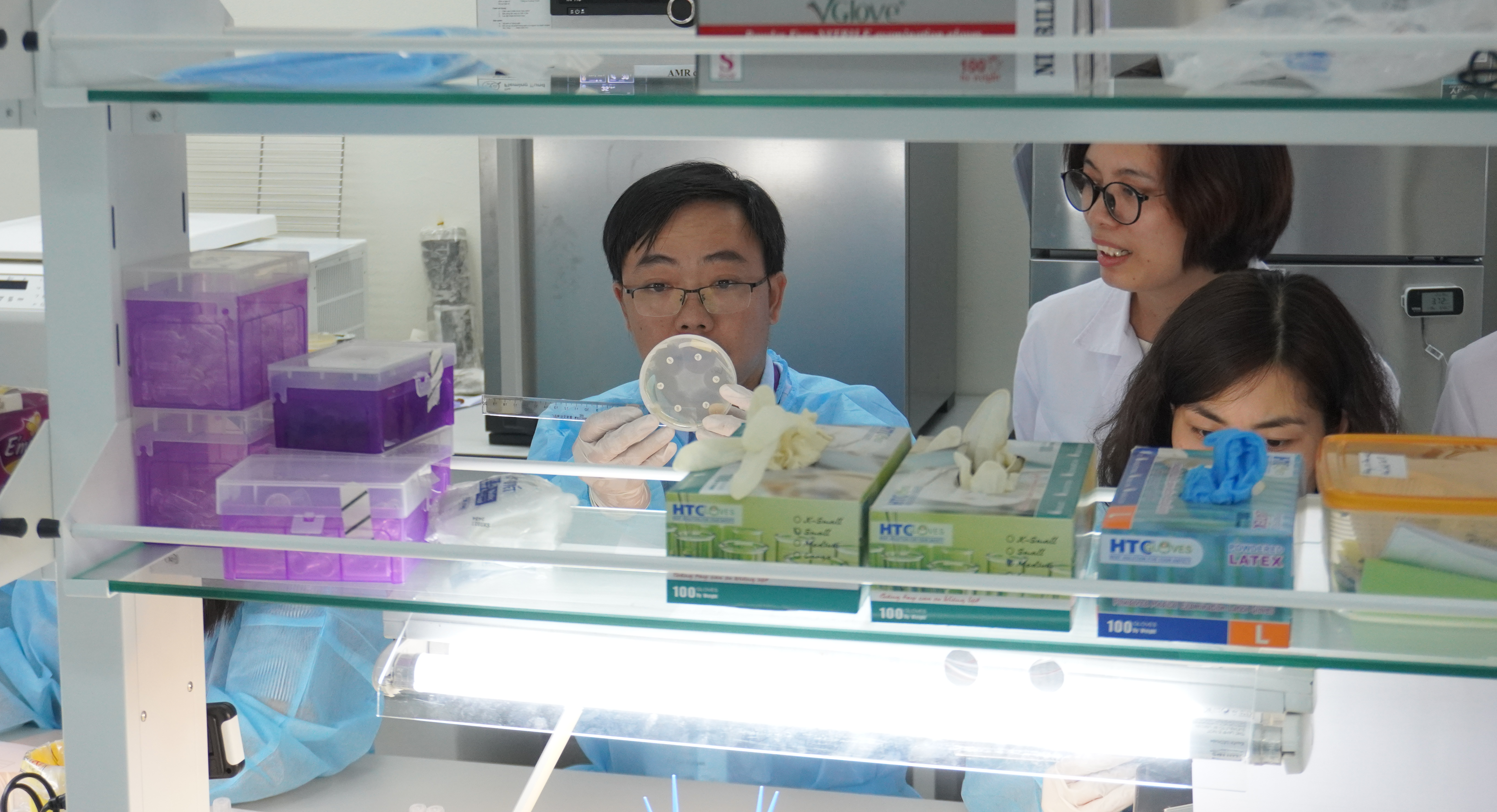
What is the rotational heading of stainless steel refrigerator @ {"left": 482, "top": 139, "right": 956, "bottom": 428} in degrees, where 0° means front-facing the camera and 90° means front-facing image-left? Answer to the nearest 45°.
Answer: approximately 0°

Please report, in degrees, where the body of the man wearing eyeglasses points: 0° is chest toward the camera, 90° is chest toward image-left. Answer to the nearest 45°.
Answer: approximately 0°

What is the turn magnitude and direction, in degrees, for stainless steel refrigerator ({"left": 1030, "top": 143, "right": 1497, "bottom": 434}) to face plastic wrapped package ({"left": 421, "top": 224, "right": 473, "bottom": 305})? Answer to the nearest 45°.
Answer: approximately 90° to its right

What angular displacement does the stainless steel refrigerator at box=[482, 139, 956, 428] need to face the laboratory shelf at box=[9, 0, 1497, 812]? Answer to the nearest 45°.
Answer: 0° — it already faces it

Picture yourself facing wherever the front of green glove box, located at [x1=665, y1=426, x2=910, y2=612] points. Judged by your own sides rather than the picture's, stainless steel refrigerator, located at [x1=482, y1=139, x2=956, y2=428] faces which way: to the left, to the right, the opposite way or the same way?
the same way

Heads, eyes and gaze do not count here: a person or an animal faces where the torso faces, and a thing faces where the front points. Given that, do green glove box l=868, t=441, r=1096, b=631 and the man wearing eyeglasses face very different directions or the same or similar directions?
same or similar directions

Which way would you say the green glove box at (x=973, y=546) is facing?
toward the camera

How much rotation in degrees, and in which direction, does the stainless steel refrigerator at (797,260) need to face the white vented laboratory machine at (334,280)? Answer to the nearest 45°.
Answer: approximately 90° to its right

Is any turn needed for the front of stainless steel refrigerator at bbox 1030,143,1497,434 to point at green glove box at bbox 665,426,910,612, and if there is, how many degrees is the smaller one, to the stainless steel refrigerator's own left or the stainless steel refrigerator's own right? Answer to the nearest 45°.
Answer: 0° — it already faces it

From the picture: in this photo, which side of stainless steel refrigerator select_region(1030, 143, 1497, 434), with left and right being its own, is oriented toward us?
front

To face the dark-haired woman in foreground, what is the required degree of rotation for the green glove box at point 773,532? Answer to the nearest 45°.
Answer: approximately 135° to its left

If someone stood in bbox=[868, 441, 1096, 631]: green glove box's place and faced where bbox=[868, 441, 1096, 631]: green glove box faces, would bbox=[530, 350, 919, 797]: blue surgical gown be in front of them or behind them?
behind

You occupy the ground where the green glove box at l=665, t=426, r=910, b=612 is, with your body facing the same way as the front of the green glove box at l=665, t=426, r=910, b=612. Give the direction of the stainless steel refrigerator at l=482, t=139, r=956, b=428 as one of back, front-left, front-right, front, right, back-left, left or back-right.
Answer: back

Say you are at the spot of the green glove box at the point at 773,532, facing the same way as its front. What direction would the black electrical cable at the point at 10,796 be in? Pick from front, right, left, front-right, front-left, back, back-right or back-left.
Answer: back-right

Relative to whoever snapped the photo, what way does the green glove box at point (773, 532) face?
facing the viewer

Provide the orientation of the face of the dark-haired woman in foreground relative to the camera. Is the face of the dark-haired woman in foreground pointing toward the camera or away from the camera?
toward the camera
